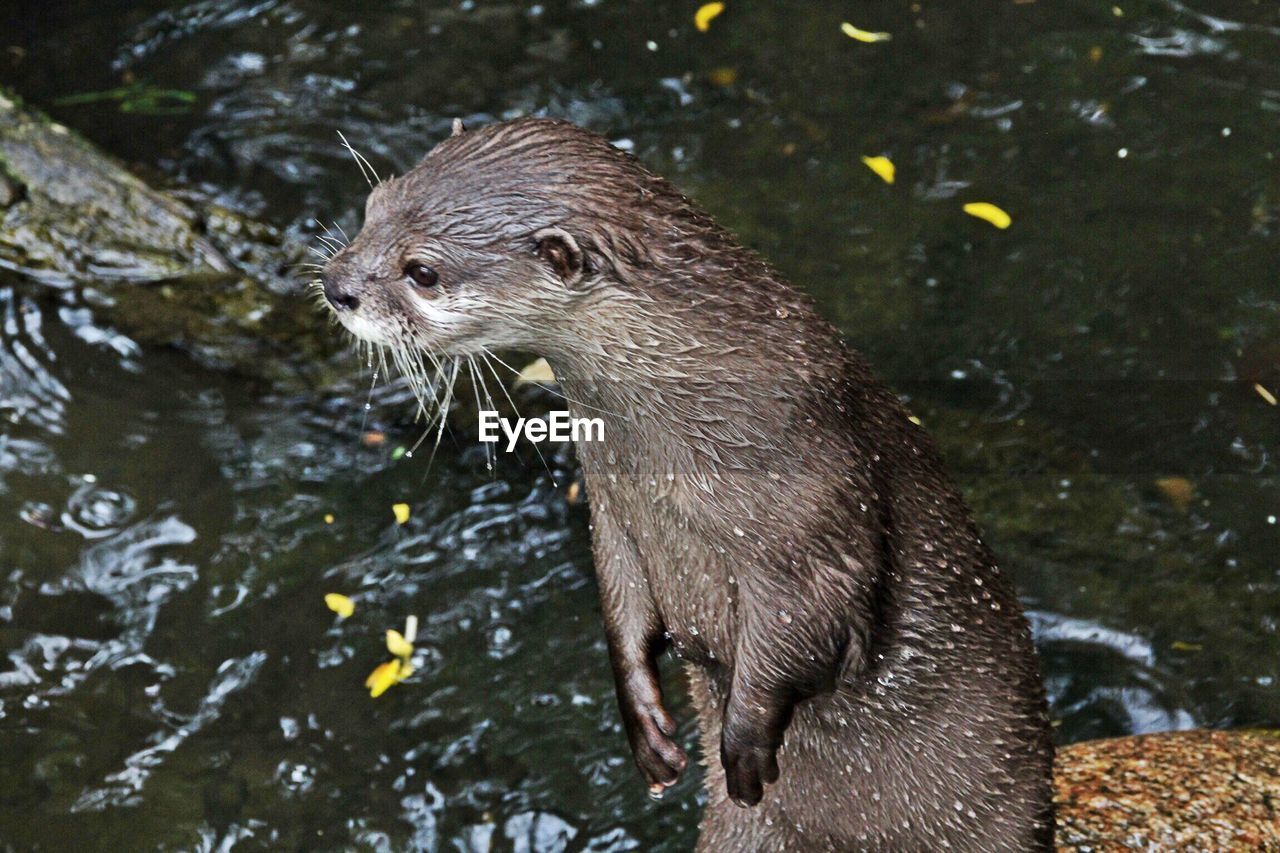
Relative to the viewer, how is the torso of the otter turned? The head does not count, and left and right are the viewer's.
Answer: facing to the left of the viewer

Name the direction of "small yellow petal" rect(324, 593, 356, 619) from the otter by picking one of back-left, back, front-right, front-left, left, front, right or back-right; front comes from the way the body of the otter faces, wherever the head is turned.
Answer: front-right

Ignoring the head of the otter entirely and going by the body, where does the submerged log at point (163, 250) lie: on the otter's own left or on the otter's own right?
on the otter's own right

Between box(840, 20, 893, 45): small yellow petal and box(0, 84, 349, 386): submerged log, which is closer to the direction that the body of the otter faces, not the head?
the submerged log

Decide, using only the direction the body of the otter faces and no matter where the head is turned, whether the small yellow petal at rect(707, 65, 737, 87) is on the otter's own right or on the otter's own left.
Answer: on the otter's own right
